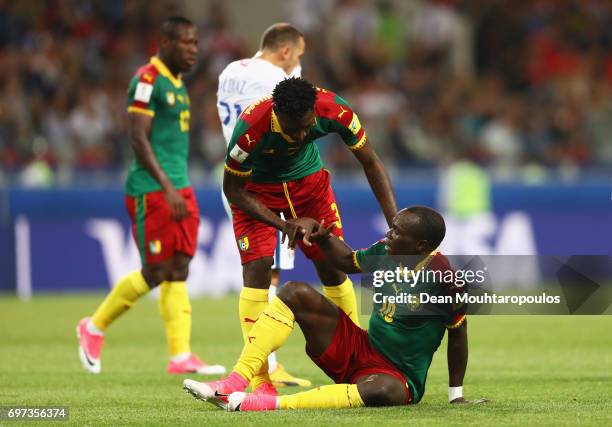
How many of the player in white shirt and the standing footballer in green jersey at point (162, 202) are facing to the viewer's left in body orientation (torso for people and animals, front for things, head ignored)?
0

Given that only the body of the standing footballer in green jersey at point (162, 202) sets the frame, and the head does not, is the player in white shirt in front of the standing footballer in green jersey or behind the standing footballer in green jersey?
in front

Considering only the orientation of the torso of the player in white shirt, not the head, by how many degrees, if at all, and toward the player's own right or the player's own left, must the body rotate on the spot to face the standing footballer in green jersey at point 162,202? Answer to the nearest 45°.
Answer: approximately 90° to the player's own left

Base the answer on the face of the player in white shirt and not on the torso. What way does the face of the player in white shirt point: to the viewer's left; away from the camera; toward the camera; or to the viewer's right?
to the viewer's right

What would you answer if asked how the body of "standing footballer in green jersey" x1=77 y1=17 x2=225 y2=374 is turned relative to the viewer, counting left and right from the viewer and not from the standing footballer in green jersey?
facing the viewer and to the right of the viewer

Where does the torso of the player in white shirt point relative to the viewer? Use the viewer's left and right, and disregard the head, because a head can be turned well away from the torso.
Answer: facing away from the viewer and to the right of the viewer
